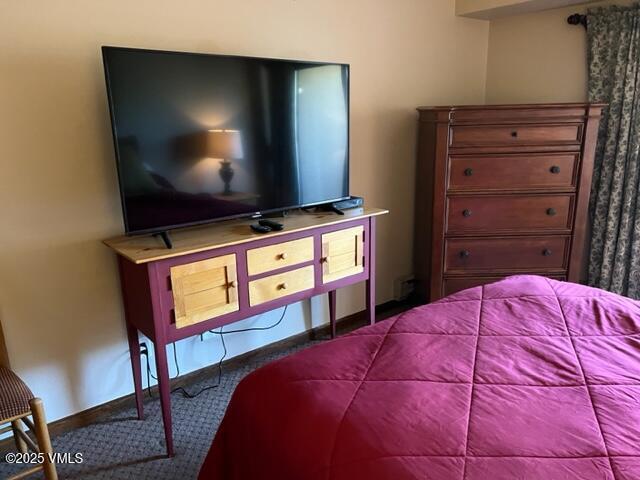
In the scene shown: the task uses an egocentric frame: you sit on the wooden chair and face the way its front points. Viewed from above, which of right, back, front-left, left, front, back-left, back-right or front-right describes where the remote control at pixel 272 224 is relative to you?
front-left

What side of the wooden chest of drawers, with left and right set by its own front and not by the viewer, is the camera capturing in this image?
front

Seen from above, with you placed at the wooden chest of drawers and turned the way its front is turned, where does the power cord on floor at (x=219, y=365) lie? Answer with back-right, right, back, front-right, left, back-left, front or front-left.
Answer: front-right

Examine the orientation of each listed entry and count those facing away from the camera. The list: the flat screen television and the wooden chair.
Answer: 0

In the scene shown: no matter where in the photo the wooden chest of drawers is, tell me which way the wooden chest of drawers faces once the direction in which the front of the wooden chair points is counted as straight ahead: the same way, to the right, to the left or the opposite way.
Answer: to the right

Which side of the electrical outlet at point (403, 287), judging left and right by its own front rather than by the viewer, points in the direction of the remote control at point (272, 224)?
right

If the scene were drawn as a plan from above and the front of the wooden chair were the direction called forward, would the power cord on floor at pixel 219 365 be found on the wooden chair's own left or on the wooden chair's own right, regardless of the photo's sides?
on the wooden chair's own left

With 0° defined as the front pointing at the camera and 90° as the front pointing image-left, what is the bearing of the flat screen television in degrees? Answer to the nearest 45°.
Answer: approximately 315°

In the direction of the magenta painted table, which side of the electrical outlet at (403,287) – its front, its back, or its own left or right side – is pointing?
right

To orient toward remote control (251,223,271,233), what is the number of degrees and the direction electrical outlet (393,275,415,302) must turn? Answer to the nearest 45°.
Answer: approximately 90° to its right

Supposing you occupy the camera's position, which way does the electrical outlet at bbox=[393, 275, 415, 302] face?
facing the viewer and to the right of the viewer

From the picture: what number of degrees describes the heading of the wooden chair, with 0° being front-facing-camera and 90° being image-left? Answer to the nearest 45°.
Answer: approximately 315°

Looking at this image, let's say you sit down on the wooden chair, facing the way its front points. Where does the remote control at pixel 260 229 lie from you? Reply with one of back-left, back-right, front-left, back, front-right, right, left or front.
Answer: front-left

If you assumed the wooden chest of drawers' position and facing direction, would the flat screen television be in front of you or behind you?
in front

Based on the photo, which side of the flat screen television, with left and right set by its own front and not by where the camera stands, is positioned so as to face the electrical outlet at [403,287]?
left

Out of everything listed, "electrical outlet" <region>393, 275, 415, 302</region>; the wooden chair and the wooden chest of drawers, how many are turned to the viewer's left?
0

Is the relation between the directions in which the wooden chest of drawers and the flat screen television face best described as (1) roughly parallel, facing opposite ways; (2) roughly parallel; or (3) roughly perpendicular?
roughly perpendicular
